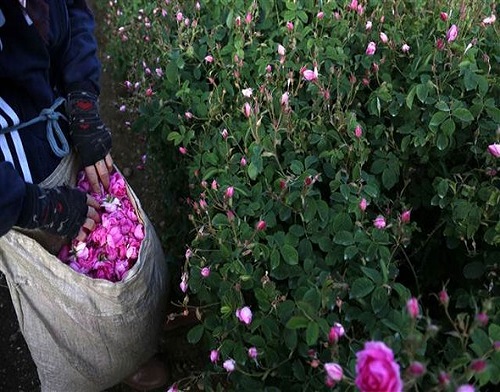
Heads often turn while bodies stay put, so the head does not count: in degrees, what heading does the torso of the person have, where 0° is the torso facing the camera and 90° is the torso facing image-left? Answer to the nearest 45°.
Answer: approximately 315°
